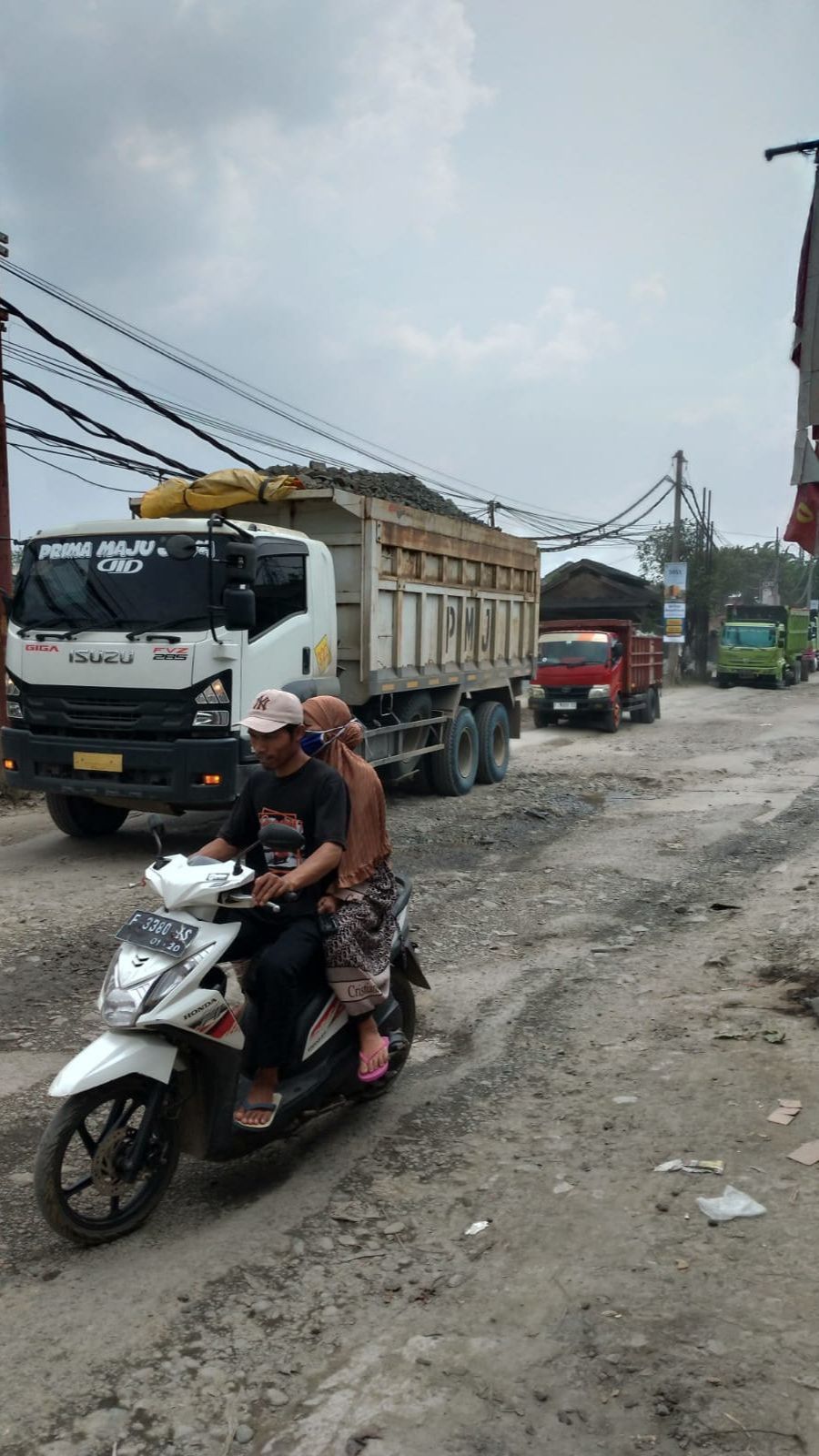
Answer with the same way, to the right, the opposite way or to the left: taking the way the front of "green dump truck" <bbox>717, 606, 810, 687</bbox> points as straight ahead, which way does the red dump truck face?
the same way

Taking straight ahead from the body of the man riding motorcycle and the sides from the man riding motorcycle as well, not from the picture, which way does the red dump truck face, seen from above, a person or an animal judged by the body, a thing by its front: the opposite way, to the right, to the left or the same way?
the same way

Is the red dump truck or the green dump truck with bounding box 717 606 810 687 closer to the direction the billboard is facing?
the red dump truck

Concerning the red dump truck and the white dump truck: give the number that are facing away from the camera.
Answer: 0

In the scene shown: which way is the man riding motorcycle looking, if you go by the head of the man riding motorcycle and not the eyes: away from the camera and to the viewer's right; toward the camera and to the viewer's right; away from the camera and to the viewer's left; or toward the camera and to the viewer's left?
toward the camera and to the viewer's left

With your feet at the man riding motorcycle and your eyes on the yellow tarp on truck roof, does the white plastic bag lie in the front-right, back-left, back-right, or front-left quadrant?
back-right

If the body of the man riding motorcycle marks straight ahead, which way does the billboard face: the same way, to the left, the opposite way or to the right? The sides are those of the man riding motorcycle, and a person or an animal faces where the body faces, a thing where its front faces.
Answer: the same way

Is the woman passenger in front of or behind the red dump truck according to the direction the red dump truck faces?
in front

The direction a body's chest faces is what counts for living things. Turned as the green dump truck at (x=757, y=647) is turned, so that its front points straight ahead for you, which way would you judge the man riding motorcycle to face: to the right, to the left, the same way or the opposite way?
the same way

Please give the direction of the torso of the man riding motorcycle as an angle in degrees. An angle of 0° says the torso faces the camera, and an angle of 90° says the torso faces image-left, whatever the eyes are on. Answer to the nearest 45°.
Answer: approximately 45°

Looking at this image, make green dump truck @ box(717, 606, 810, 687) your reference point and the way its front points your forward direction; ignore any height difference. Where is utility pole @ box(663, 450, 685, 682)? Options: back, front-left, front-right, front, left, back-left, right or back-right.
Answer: right

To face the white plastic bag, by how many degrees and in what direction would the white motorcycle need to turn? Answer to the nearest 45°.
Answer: approximately 135° to its left

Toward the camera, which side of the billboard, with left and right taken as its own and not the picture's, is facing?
front

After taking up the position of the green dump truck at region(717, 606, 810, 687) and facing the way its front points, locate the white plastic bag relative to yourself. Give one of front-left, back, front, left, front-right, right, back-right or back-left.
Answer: front-left

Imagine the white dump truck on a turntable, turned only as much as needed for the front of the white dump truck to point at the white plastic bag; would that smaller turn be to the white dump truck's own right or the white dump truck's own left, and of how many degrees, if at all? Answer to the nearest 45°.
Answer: approximately 45° to the white dump truck's own left

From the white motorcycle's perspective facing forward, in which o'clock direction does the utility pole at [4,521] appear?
The utility pole is roughly at 4 o'clock from the white motorcycle.

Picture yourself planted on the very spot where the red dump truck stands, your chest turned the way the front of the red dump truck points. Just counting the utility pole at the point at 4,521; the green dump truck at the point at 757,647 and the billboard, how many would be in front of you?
1

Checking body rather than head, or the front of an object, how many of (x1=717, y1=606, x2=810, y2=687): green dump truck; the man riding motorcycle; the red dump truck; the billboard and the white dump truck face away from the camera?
0

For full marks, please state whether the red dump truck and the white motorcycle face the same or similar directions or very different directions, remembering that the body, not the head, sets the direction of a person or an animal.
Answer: same or similar directions

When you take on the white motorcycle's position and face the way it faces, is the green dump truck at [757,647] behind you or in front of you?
behind

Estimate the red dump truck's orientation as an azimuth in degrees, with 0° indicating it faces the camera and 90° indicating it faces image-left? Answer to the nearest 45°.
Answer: approximately 45°
